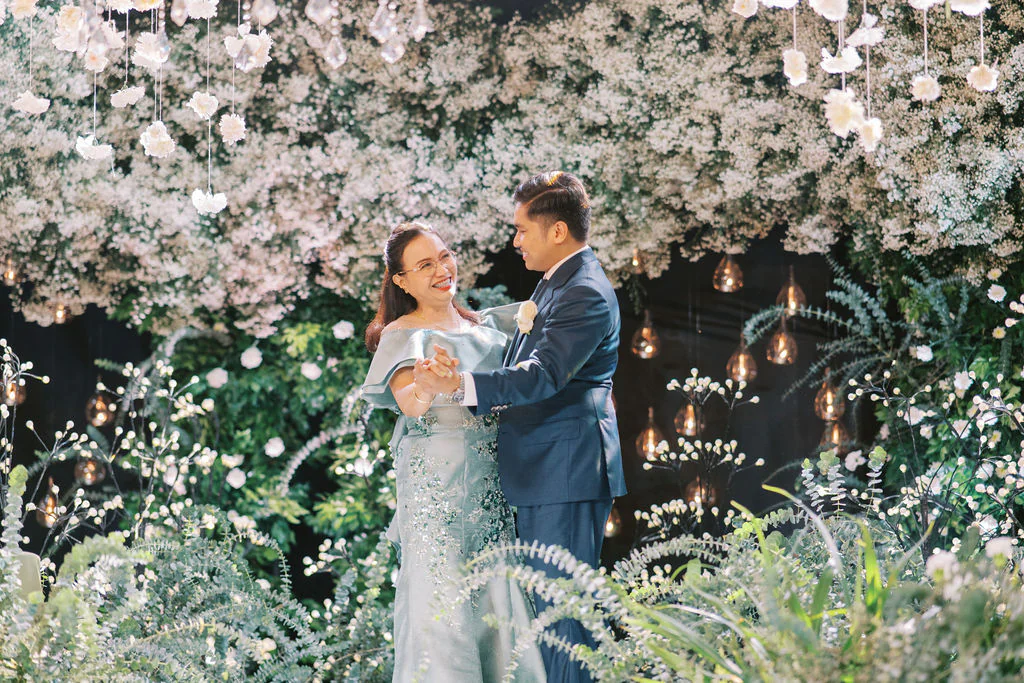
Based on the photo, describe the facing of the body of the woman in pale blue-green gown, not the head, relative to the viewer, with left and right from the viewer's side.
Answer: facing the viewer and to the right of the viewer

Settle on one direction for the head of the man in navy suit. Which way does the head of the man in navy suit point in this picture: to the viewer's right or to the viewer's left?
to the viewer's left

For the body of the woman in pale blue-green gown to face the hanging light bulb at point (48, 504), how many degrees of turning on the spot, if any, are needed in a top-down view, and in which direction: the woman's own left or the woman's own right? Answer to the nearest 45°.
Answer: approximately 180°

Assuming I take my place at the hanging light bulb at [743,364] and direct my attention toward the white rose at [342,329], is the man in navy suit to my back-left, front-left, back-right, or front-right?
front-left

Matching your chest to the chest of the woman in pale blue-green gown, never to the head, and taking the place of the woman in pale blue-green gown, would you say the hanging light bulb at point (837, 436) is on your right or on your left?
on your left

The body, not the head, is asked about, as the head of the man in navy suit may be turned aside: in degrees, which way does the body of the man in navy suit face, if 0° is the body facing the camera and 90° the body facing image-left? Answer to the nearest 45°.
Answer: approximately 90°

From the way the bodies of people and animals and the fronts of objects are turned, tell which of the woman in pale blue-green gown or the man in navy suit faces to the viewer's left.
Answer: the man in navy suit

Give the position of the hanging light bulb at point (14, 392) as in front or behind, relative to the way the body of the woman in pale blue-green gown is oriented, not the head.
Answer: behind

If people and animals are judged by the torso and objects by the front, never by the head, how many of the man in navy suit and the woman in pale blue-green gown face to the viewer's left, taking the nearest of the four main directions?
1

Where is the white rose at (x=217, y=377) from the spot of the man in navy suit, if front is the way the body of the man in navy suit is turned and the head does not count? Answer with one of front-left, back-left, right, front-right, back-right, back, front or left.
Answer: front-right

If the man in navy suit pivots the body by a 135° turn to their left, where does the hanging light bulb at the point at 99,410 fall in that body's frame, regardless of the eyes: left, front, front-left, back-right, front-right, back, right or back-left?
back

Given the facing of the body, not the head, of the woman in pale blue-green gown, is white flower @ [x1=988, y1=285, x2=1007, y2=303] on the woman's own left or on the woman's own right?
on the woman's own left

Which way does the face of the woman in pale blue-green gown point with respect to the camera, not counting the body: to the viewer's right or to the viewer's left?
to the viewer's right
